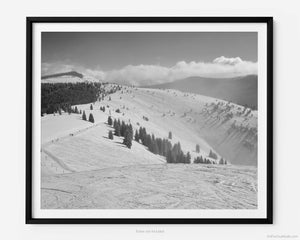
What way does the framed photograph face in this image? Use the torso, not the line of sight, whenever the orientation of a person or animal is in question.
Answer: toward the camera
